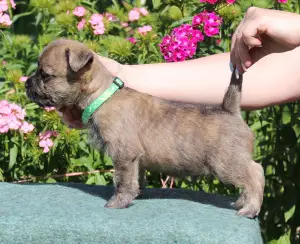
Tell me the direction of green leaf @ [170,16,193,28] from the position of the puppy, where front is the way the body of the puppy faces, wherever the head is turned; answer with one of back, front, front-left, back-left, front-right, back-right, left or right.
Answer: right

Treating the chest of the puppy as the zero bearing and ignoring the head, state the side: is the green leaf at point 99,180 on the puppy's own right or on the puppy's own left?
on the puppy's own right

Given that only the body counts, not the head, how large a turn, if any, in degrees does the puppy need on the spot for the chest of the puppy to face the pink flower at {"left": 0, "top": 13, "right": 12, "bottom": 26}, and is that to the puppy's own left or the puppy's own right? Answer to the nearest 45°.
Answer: approximately 45° to the puppy's own right

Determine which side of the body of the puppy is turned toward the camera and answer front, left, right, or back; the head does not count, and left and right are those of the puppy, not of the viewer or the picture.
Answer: left

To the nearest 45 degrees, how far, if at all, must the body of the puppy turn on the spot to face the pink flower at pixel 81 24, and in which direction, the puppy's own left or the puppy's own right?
approximately 90° to the puppy's own right

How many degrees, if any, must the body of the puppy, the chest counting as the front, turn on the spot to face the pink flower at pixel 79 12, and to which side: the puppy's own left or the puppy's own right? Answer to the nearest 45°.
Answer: approximately 90° to the puppy's own right

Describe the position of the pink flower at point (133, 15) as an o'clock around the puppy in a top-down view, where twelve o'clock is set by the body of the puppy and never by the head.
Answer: The pink flower is roughly at 3 o'clock from the puppy.

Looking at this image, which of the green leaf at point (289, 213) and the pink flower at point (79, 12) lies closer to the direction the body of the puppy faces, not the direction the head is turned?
the pink flower

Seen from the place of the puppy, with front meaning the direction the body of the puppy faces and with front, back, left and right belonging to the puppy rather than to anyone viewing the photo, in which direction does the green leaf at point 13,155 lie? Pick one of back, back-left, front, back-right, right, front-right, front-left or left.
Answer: front-right
